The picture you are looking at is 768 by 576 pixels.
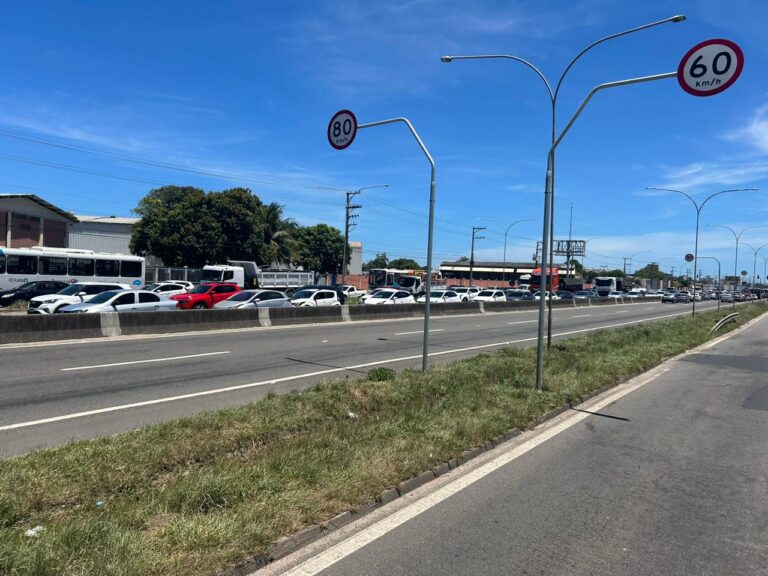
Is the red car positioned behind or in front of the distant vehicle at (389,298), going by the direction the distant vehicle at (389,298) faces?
in front

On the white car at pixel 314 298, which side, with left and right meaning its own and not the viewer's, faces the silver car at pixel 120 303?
front

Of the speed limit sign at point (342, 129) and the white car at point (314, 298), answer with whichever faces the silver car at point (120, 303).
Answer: the white car

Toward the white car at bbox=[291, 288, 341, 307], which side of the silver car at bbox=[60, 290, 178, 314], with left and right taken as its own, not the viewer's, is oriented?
back

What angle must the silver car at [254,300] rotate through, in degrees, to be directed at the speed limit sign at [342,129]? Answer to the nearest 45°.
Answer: approximately 45° to its left

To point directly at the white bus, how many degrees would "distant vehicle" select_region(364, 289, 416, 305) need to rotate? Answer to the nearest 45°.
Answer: approximately 45° to its right

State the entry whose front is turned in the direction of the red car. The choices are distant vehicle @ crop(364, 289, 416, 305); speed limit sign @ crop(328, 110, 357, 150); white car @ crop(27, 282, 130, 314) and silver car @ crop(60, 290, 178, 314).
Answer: the distant vehicle
